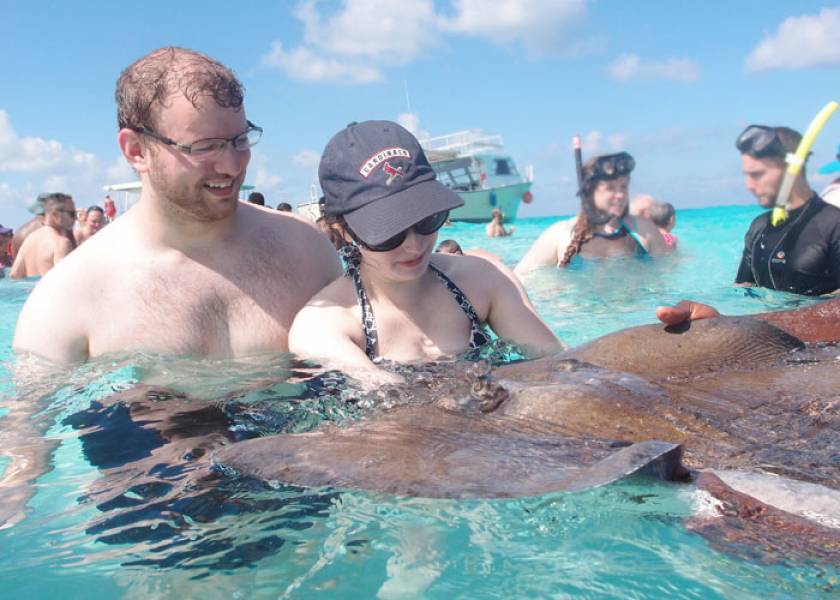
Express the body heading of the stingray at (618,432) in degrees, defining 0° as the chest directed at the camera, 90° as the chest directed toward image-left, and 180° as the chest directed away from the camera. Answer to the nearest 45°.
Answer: approximately 135°

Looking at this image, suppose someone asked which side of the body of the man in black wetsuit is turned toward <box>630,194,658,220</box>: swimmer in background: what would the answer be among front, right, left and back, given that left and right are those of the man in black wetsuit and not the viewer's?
right

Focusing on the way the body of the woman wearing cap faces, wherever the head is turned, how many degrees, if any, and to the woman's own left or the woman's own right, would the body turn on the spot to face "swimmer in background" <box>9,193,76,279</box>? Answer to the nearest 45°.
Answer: approximately 180°

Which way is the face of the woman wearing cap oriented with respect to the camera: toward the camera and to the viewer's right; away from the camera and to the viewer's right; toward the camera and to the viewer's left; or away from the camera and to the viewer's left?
toward the camera and to the viewer's right

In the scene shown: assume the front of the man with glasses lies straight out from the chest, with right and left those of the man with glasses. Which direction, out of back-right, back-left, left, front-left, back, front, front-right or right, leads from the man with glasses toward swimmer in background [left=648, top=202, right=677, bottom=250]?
left

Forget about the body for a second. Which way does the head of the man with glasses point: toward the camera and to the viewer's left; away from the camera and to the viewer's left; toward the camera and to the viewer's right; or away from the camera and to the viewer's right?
toward the camera and to the viewer's right

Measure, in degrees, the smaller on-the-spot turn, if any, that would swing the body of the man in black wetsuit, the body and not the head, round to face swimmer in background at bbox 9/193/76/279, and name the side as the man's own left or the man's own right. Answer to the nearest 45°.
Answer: approximately 45° to the man's own right

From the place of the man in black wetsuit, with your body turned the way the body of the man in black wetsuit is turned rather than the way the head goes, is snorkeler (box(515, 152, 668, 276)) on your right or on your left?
on your right

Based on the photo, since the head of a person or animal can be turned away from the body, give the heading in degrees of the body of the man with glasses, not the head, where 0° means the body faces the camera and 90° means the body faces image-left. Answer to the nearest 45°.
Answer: approximately 315°

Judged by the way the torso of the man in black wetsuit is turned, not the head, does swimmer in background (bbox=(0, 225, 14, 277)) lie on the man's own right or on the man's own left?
on the man's own right
